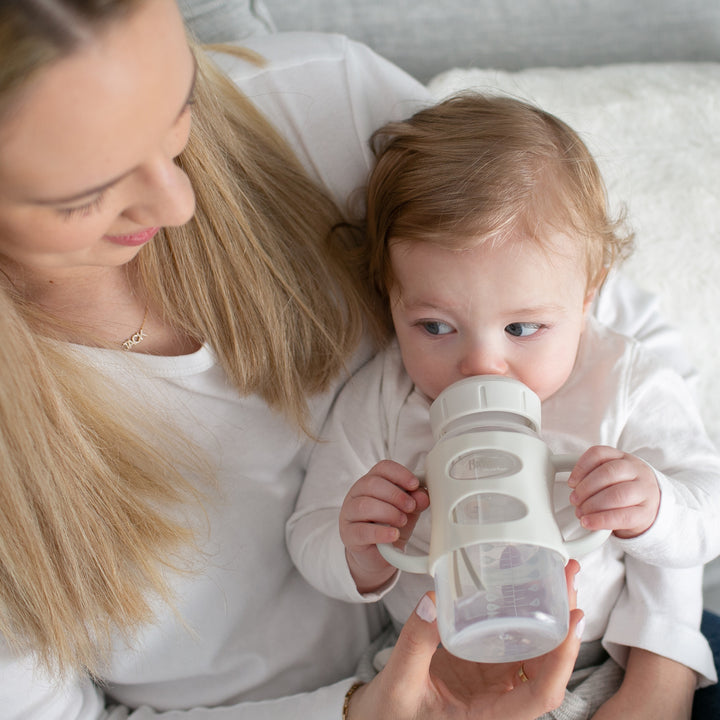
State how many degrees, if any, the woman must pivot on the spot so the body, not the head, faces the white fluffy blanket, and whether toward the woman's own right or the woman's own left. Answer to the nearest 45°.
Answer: approximately 90° to the woman's own left

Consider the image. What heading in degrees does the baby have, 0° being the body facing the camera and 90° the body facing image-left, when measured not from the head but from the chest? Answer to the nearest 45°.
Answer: approximately 0°

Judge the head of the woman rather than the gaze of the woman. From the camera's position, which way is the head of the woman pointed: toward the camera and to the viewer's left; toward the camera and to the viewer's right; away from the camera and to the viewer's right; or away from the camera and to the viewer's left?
toward the camera and to the viewer's right

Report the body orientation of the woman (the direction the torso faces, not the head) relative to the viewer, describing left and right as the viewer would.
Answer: facing the viewer and to the right of the viewer

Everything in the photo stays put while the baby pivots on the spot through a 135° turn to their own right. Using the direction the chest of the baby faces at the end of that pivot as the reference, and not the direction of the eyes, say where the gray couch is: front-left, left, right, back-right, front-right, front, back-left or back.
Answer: front-right
